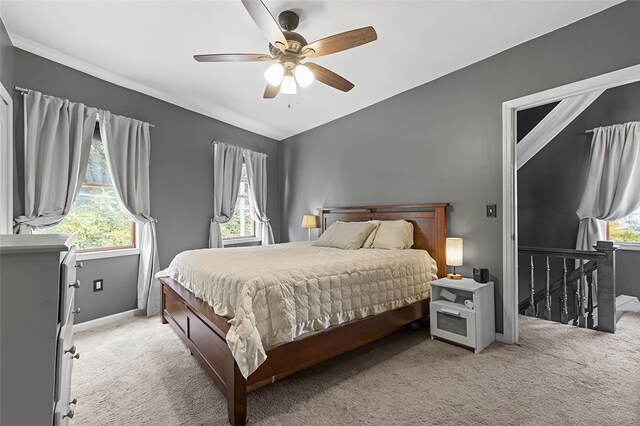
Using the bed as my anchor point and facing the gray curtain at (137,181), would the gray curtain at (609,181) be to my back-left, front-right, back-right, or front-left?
back-right

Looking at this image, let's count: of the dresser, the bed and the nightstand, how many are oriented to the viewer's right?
1

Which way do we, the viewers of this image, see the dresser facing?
facing to the right of the viewer

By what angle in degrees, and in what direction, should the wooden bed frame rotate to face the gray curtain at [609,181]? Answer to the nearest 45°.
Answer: approximately 135° to its left

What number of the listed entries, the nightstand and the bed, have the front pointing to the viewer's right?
0

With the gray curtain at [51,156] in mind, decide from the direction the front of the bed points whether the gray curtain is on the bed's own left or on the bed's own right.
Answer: on the bed's own right

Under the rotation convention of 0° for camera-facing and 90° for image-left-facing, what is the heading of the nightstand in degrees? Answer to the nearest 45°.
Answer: approximately 45°

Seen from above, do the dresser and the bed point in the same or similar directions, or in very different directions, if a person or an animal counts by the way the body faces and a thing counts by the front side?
very different directions

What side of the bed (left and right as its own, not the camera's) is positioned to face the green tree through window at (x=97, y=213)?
right

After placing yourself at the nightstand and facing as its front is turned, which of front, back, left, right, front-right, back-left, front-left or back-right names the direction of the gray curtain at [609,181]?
back

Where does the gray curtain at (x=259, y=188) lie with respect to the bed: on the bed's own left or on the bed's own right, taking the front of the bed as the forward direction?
on the bed's own right
